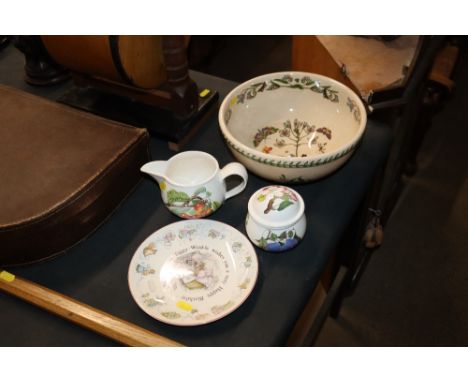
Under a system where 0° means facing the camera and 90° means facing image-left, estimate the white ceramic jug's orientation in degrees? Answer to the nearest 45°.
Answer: approximately 90°
